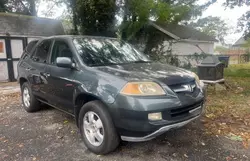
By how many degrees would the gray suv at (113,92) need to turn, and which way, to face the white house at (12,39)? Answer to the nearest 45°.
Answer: approximately 180°

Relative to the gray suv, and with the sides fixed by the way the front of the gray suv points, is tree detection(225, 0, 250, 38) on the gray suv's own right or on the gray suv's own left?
on the gray suv's own left

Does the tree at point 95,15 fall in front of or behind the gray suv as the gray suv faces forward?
behind

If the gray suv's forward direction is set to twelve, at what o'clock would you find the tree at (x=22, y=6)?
The tree is roughly at 7 o'clock from the gray suv.

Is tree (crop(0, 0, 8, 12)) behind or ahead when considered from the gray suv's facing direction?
behind

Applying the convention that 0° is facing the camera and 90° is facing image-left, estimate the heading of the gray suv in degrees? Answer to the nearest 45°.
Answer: approximately 315°
